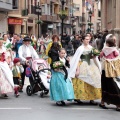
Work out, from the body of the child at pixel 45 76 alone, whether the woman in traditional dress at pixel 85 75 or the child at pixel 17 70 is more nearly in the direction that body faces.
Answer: the woman in traditional dress

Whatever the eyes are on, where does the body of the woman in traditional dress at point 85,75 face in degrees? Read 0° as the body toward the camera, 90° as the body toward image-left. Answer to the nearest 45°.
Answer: approximately 315°

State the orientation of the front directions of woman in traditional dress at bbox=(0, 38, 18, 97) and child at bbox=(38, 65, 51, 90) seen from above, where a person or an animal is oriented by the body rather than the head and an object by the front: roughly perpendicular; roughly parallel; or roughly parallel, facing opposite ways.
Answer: roughly parallel

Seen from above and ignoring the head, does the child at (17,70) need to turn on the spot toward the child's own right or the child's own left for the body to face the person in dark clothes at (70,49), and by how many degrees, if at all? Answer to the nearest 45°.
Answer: approximately 135° to the child's own left

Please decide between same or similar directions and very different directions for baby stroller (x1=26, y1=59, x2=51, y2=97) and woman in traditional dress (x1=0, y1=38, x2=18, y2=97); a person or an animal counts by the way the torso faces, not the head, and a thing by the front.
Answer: same or similar directions

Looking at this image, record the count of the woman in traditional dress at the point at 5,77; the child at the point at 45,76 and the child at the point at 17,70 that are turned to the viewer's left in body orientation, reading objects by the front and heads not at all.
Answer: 0

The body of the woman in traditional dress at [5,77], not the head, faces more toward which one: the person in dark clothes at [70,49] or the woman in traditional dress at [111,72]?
the woman in traditional dress

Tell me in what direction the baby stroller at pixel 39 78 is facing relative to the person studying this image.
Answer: facing the viewer and to the right of the viewer
